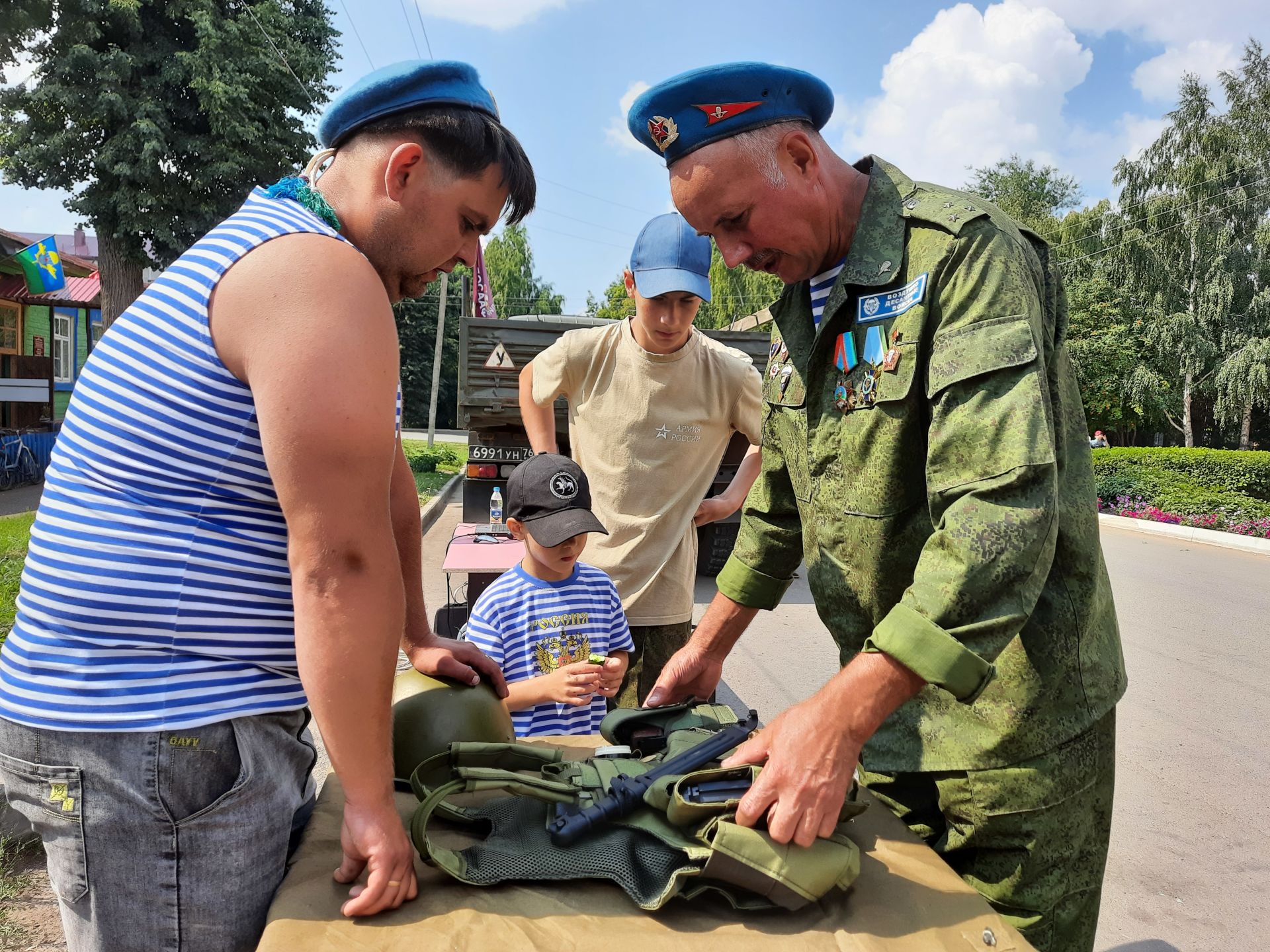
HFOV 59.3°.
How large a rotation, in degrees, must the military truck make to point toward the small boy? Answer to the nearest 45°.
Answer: approximately 180°

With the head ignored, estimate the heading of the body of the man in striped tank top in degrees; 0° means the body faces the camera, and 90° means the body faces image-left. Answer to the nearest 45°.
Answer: approximately 270°

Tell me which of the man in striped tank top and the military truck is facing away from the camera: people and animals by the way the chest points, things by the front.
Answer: the military truck

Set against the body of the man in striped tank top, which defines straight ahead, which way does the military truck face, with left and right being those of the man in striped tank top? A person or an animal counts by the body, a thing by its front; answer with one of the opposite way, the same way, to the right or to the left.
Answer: to the left

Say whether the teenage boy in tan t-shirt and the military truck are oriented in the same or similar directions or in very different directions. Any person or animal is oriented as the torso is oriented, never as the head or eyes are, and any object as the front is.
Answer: very different directions

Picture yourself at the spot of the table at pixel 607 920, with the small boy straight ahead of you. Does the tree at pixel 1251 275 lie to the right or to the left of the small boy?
right

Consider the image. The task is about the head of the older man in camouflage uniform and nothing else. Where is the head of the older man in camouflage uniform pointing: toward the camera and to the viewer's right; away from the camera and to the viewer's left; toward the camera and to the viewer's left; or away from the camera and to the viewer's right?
toward the camera and to the viewer's left

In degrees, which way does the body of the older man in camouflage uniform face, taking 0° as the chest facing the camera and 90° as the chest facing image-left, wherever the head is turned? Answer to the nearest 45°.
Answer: approximately 45°

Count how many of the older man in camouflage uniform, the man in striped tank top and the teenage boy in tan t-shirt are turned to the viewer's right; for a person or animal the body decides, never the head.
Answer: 1

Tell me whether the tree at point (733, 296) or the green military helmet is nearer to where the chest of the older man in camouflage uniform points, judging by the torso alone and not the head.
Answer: the green military helmet

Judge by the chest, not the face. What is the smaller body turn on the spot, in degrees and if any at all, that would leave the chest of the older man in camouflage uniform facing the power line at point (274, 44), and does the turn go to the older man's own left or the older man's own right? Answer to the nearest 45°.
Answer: approximately 90° to the older man's own right

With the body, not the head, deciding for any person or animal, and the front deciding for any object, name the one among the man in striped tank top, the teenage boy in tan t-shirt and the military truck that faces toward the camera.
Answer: the teenage boy in tan t-shirt

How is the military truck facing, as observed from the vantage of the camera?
facing away from the viewer

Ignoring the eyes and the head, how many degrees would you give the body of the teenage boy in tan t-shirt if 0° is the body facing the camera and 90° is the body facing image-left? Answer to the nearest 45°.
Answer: approximately 0°
